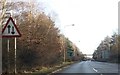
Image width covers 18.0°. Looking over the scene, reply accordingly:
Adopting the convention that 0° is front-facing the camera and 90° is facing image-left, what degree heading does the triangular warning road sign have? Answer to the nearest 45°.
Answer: approximately 0°
